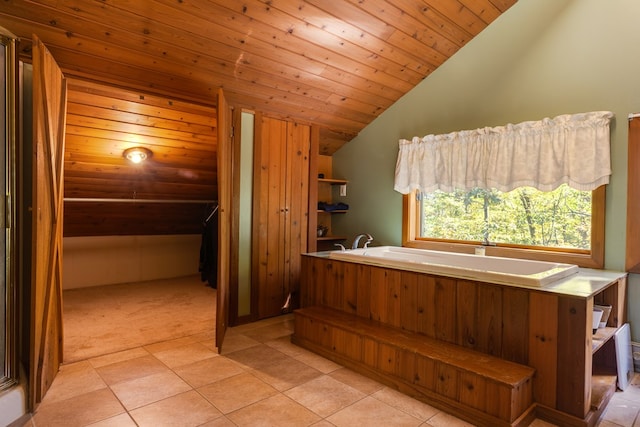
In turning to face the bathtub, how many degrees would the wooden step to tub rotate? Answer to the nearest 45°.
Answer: approximately 180°

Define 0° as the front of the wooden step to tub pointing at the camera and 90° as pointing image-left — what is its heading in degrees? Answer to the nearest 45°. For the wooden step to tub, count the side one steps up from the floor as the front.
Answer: approximately 45°

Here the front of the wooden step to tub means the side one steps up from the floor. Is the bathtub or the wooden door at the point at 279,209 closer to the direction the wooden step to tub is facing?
the wooden door

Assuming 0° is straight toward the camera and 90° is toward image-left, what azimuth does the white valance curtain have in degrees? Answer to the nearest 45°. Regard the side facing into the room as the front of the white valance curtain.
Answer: approximately 45°

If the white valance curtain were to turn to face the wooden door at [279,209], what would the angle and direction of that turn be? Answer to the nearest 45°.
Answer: approximately 45° to its right

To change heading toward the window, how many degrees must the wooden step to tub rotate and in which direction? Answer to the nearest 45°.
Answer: approximately 180°

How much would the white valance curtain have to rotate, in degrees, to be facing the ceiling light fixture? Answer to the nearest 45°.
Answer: approximately 45° to its right

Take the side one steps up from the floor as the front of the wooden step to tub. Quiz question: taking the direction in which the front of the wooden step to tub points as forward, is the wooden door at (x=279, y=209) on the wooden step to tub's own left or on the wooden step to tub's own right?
on the wooden step to tub's own right
